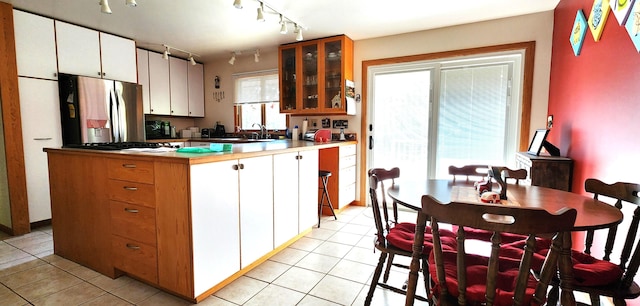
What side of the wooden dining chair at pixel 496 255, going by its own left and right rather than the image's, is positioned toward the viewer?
back

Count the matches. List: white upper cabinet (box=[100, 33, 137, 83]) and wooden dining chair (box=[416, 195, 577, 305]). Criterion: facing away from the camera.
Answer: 1

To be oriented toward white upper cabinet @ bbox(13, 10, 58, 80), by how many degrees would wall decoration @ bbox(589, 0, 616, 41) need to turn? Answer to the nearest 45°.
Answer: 0° — it already faces it

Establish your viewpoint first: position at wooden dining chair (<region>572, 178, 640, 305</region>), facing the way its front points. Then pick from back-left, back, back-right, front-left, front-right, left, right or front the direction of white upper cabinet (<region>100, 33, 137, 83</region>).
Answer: front-right

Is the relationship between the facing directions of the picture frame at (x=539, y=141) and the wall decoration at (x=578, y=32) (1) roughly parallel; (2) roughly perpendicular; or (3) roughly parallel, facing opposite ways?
roughly parallel

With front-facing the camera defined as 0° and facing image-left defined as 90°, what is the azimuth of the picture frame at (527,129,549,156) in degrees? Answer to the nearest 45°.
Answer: approximately 45°

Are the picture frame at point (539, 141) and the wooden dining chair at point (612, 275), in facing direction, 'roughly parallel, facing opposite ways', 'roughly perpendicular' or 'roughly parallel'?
roughly parallel

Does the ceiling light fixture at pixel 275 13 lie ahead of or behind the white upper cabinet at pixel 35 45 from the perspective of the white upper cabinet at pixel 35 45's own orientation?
ahead

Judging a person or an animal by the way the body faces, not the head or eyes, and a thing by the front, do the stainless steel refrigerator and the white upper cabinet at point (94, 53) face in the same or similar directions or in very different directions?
same or similar directions

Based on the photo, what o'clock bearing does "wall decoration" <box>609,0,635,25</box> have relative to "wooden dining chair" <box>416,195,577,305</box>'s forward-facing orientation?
The wall decoration is roughly at 1 o'clock from the wooden dining chair.

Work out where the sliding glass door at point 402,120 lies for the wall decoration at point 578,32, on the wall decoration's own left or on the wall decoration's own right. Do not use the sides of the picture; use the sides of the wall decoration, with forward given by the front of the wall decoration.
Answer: on the wall decoration's own right

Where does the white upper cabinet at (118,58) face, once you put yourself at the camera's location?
facing the viewer and to the right of the viewer

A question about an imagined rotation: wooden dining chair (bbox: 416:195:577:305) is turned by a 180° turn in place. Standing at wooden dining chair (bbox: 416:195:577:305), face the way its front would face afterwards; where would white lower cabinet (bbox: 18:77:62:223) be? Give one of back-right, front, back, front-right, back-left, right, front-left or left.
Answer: right

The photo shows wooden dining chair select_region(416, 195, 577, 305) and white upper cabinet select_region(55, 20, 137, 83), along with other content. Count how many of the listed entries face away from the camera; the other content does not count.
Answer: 1
